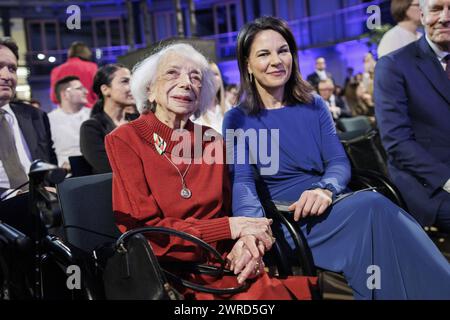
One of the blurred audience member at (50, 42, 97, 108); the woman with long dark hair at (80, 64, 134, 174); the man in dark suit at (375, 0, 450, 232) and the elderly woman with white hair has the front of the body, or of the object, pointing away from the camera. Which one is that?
the blurred audience member

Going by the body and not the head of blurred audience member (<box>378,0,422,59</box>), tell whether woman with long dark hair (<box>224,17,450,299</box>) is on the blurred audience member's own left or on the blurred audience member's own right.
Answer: on the blurred audience member's own right

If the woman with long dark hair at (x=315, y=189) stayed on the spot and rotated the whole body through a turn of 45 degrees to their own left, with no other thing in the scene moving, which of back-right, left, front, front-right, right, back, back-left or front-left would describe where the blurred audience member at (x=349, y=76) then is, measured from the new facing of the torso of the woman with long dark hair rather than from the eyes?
left

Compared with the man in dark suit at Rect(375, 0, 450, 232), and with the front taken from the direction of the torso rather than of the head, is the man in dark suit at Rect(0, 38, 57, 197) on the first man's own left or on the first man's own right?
on the first man's own right

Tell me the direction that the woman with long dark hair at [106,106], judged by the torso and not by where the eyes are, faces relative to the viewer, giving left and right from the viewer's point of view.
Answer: facing to the right of the viewer
